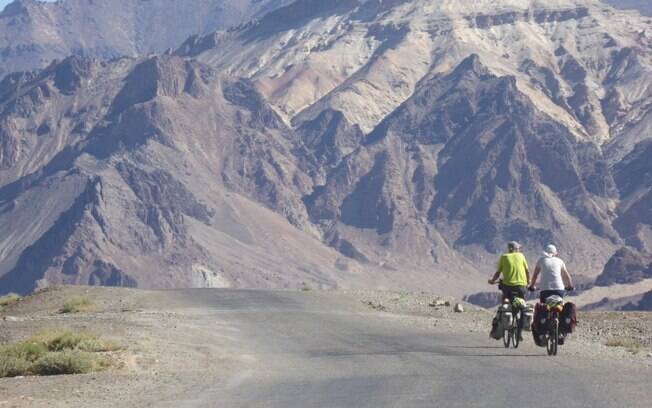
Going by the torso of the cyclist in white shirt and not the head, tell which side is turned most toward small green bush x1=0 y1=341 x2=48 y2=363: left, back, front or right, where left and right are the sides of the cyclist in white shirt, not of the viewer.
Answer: left

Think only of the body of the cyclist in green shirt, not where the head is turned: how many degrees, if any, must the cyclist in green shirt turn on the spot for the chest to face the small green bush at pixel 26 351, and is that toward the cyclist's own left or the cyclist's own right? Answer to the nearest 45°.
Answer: approximately 90° to the cyclist's own left

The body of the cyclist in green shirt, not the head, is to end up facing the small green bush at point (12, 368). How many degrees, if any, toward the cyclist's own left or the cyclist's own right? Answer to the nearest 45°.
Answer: approximately 135° to the cyclist's own left

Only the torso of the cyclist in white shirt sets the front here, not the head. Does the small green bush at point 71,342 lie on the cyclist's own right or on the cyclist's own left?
on the cyclist's own left

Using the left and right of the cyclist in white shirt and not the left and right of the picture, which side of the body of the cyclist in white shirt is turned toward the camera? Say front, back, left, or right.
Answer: back

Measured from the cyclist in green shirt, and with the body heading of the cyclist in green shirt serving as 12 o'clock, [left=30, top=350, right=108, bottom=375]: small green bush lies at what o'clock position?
The small green bush is roughly at 8 o'clock from the cyclist in green shirt.

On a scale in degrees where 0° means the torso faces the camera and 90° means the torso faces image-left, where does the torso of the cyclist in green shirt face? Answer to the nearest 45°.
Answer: approximately 180°

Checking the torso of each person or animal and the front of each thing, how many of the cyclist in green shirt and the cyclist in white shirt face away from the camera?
2
